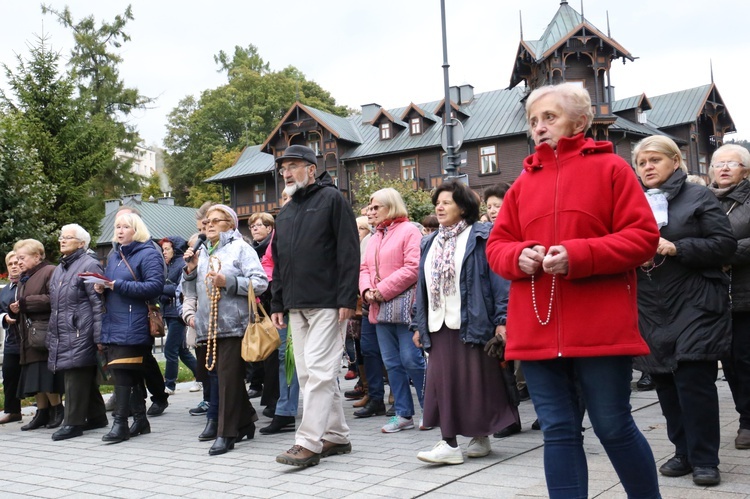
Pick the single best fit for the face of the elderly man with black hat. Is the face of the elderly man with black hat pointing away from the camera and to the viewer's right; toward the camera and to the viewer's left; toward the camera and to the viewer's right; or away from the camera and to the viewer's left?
toward the camera and to the viewer's left

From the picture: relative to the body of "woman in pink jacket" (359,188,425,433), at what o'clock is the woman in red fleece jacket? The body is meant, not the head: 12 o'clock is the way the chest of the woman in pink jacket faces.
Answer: The woman in red fleece jacket is roughly at 10 o'clock from the woman in pink jacket.

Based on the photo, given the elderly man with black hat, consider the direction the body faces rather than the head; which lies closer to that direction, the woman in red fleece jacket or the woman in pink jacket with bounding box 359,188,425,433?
the woman in red fleece jacket

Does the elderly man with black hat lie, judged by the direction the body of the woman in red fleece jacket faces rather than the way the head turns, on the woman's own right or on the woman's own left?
on the woman's own right

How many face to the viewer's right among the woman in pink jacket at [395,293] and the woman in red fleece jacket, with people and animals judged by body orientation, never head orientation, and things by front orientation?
0

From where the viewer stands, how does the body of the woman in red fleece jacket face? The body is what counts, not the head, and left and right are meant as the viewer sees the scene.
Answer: facing the viewer and to the left of the viewer

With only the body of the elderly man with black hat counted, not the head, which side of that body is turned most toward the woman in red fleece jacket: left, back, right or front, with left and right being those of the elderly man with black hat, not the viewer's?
left

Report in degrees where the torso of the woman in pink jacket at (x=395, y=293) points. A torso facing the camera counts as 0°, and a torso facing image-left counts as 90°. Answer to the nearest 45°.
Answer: approximately 45°

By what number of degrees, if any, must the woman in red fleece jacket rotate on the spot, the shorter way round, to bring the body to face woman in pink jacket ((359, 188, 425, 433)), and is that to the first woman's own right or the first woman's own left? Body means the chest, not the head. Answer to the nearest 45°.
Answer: approximately 90° to the first woman's own right

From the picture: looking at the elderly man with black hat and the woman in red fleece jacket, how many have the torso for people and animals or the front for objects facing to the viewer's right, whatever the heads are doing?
0

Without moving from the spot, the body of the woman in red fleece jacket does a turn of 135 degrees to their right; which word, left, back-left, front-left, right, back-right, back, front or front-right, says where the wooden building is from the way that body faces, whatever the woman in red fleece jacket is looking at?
front

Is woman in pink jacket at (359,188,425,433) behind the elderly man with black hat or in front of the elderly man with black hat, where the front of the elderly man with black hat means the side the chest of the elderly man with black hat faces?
behind

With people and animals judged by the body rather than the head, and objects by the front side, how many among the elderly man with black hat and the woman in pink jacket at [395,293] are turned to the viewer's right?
0
